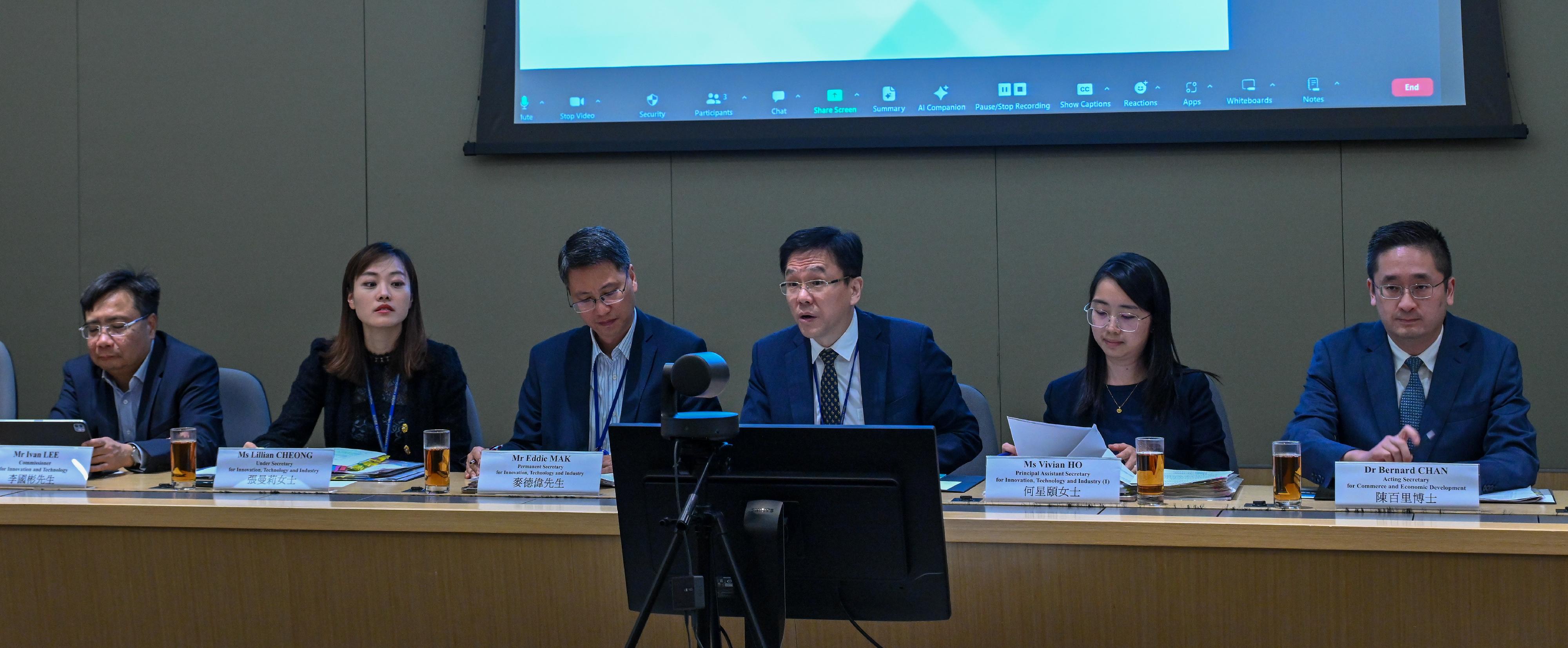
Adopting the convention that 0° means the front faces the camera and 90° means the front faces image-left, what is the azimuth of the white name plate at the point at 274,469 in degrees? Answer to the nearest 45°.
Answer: approximately 0°

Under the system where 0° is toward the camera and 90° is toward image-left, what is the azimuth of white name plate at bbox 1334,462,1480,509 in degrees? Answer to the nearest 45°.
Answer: approximately 0°

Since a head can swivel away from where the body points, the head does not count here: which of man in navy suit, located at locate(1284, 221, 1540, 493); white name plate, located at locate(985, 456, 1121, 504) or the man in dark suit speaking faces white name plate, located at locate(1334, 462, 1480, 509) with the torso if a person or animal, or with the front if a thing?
the man in navy suit

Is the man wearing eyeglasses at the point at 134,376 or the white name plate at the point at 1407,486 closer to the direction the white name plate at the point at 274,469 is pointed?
the white name plate

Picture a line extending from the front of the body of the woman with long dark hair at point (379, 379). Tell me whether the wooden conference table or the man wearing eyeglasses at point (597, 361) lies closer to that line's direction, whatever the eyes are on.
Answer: the wooden conference table

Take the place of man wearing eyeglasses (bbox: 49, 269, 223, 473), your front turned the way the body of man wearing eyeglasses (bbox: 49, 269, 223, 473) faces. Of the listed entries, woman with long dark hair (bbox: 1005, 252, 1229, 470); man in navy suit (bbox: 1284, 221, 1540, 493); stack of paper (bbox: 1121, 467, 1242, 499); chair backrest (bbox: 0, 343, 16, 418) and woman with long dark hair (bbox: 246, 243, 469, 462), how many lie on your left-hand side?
4

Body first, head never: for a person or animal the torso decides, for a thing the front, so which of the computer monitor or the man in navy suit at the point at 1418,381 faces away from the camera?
the computer monitor

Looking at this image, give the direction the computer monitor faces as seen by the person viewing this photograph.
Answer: facing away from the viewer
